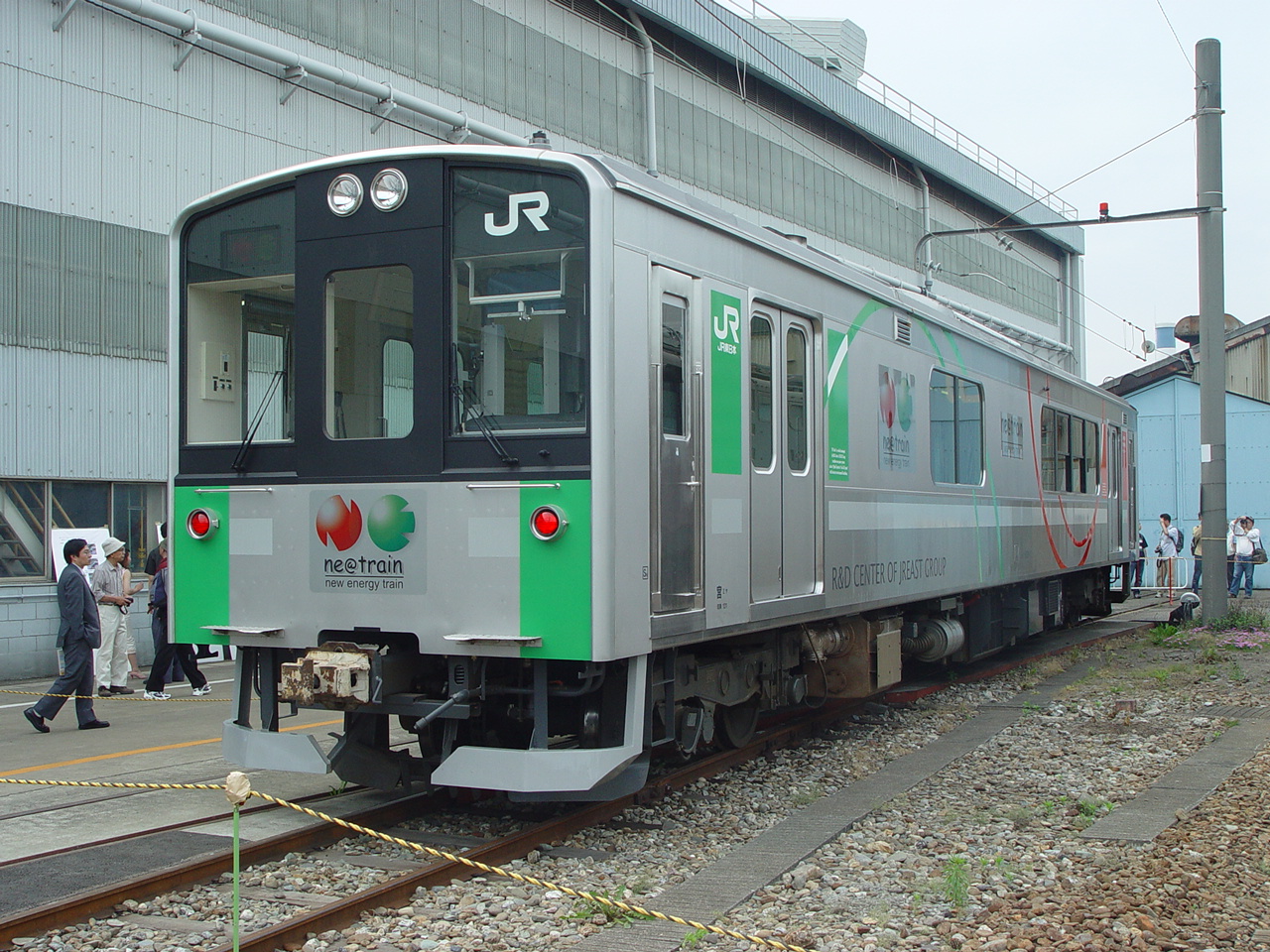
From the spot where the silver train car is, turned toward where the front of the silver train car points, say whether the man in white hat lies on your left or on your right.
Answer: on your right

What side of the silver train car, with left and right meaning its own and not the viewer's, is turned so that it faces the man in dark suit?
front

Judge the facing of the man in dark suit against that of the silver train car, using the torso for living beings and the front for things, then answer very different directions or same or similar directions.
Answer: very different directions

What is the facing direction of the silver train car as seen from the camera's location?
facing the viewer and to the left of the viewer
